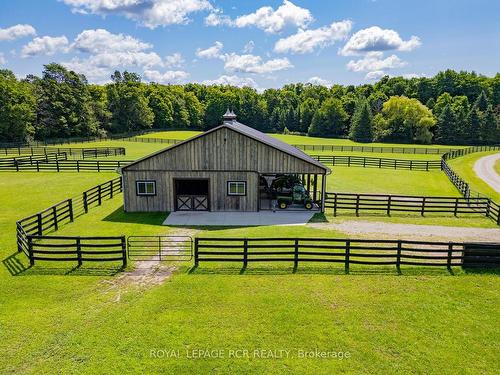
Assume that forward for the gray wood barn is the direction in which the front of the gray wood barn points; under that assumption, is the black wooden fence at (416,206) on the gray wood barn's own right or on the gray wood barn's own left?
on the gray wood barn's own left

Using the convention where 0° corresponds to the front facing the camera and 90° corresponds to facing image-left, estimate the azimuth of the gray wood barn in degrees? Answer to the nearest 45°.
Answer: approximately 0°

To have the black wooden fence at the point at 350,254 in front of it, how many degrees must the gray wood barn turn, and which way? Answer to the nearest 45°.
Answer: approximately 45° to its left

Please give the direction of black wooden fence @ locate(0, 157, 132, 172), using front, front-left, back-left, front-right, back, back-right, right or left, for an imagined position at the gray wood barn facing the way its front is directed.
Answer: back-right

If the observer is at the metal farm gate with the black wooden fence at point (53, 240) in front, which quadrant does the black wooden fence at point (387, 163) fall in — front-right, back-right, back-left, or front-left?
back-right

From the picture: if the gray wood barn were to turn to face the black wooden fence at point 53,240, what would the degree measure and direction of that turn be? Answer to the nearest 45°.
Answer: approximately 45° to its right

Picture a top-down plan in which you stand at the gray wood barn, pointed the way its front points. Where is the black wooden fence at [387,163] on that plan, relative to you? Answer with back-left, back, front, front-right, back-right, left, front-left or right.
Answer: back-left

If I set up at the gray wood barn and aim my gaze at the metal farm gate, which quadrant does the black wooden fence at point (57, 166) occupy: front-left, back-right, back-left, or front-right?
back-right

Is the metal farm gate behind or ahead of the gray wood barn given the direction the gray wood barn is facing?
ahead
